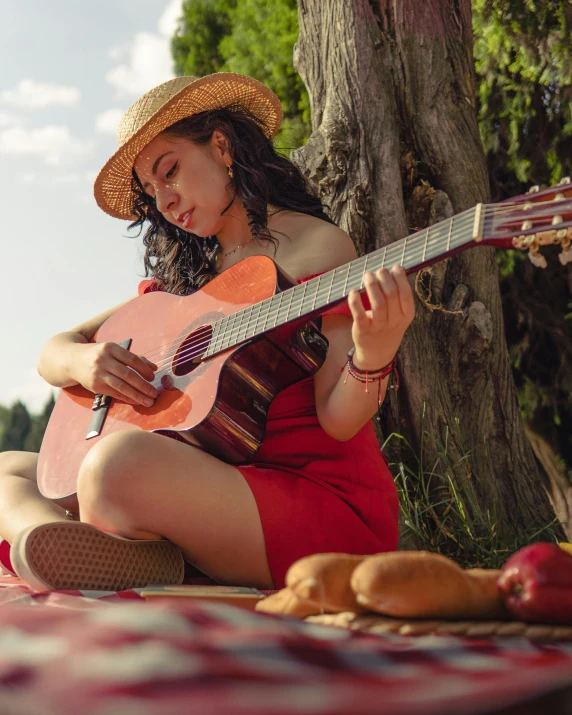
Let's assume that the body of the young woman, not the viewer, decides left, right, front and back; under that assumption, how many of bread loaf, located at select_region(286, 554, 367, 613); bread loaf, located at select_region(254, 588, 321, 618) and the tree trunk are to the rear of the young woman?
1

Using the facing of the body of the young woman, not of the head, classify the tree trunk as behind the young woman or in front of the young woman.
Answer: behind

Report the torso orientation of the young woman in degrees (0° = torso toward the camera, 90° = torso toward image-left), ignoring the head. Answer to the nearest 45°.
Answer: approximately 45°

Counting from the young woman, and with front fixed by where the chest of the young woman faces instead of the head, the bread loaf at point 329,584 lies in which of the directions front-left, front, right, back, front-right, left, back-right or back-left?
front-left

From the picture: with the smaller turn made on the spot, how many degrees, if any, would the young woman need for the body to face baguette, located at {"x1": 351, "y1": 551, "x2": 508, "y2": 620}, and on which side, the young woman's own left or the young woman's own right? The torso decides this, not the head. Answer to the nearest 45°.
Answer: approximately 45° to the young woman's own left

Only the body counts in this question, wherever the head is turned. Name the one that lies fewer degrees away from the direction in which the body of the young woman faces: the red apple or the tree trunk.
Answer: the red apple
